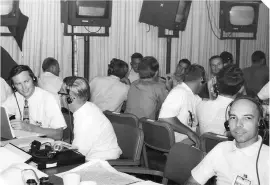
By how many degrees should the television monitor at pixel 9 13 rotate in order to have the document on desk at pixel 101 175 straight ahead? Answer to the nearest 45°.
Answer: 0° — it already faces it

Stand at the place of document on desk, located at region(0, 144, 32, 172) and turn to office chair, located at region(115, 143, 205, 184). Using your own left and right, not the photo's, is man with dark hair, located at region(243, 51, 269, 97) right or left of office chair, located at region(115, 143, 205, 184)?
left

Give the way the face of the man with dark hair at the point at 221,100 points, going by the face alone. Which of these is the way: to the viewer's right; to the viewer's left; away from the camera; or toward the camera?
away from the camera

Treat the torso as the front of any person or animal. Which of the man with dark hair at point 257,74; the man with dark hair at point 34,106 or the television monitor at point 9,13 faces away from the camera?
the man with dark hair at point 257,74

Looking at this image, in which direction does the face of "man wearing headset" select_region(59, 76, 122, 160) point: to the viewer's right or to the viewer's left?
to the viewer's left

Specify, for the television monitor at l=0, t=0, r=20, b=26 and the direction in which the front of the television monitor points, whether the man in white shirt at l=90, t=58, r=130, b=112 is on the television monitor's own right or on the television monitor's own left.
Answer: on the television monitor's own left

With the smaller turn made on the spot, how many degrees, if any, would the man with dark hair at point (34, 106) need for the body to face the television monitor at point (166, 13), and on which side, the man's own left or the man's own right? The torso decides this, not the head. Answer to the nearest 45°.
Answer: approximately 180°

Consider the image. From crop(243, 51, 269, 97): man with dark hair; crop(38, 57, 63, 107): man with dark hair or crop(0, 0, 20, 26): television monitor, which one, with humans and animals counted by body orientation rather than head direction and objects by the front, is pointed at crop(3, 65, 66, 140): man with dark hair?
the television monitor

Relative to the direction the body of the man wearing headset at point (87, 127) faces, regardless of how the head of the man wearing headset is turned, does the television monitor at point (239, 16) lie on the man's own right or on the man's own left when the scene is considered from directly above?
on the man's own right
